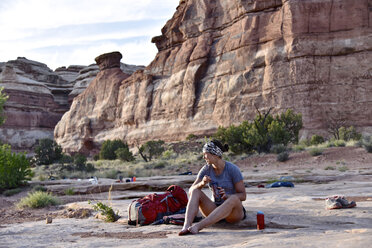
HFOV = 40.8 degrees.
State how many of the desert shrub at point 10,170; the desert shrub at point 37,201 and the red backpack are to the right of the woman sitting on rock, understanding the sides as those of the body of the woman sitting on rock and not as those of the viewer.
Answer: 3

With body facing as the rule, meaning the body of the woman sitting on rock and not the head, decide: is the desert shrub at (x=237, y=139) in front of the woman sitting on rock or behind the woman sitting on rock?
behind

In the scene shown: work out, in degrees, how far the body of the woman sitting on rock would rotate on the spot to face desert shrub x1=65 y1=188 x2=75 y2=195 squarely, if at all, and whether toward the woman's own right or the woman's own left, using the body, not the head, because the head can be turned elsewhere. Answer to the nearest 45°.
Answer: approximately 90° to the woman's own right

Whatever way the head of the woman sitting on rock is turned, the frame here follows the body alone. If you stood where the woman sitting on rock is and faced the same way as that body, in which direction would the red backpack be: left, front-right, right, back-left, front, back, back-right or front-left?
right

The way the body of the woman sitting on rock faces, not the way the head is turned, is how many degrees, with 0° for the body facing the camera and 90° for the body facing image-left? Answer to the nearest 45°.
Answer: approximately 45°

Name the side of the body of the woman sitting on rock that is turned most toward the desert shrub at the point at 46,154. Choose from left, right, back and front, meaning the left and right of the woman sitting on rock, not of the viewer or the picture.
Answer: right

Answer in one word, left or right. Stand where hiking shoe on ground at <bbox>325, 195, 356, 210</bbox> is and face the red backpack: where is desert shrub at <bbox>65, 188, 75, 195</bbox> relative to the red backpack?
right

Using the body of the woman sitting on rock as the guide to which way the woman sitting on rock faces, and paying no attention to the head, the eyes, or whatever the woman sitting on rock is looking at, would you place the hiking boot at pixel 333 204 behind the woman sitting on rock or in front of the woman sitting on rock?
behind

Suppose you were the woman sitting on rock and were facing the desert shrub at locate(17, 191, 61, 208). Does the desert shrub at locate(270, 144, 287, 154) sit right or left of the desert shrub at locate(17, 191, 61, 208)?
right

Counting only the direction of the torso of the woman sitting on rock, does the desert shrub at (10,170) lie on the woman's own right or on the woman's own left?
on the woman's own right
